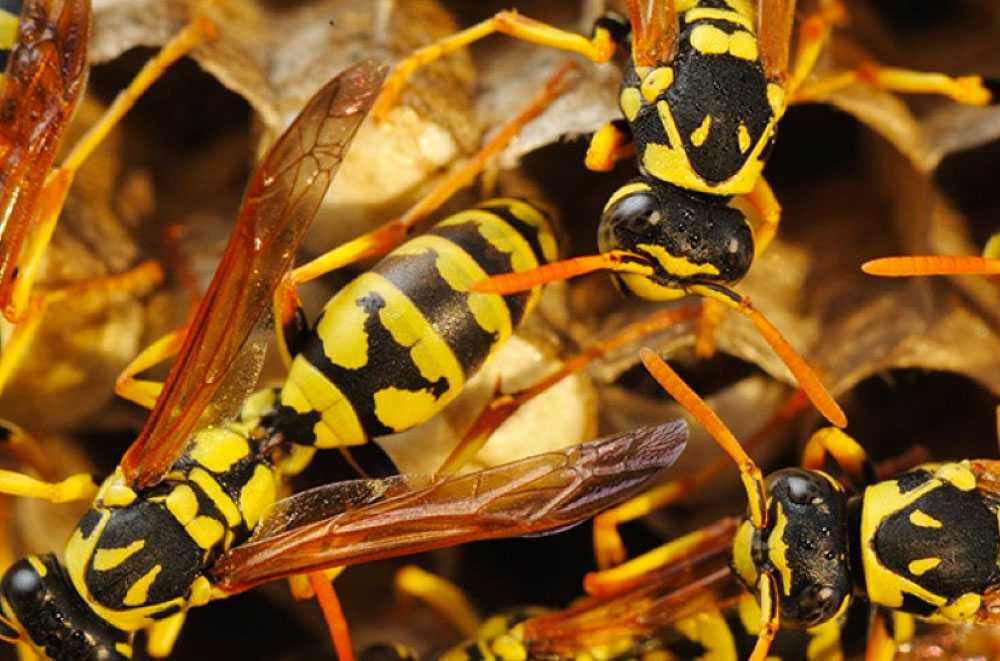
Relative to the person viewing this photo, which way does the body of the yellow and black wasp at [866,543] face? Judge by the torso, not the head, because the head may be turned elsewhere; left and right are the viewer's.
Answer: facing to the left of the viewer

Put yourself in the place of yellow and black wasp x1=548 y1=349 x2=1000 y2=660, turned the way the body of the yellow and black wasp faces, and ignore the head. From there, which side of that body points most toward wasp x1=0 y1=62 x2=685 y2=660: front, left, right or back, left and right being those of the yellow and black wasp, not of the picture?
front

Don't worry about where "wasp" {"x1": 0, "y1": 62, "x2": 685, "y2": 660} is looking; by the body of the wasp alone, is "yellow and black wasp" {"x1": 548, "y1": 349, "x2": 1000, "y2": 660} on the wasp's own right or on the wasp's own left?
on the wasp's own left

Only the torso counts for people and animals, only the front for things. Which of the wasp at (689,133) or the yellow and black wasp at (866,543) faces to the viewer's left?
the yellow and black wasp

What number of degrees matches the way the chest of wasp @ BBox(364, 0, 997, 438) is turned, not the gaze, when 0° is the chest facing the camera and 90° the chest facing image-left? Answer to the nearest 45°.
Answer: approximately 0°

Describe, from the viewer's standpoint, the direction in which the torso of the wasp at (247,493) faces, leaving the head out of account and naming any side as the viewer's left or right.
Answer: facing the viewer and to the left of the viewer

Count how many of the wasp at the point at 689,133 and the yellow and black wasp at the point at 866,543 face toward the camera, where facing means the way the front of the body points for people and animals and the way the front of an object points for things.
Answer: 1

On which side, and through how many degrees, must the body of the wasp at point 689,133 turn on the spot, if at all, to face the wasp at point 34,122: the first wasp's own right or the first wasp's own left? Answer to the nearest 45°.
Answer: approximately 90° to the first wasp's own right

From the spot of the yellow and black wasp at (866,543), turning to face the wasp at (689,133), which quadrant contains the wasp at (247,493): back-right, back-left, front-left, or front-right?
front-left

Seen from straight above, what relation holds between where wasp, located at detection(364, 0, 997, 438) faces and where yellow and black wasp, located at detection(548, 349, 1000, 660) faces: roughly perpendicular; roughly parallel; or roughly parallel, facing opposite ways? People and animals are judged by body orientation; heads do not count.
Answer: roughly perpendicular

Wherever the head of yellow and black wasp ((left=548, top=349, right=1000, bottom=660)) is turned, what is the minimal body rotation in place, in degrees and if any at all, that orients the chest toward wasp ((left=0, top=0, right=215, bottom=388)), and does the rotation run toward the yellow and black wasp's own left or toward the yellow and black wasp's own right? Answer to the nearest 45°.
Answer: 0° — it already faces it

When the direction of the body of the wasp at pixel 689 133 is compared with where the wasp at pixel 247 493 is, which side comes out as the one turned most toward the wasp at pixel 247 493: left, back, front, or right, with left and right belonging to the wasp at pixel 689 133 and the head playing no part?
right
